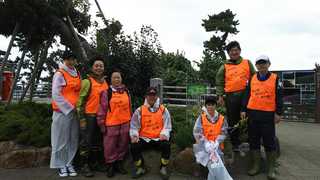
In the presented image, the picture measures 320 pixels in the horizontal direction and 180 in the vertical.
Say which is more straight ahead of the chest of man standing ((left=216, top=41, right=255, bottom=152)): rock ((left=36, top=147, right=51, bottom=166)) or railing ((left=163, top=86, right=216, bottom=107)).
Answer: the rock

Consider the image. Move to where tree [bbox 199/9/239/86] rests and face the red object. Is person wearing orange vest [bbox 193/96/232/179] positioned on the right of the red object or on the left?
left

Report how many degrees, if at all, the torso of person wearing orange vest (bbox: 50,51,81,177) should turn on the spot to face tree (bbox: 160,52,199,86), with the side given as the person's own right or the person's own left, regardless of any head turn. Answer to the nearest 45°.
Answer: approximately 90° to the person's own left

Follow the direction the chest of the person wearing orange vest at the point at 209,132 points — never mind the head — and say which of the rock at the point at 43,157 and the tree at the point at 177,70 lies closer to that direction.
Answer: the rock

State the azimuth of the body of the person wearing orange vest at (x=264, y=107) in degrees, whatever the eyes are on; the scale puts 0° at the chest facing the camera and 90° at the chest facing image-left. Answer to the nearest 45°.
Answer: approximately 0°

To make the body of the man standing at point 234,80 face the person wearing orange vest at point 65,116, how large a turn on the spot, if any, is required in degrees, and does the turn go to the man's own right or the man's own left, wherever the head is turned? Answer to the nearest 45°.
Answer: approximately 90° to the man's own right

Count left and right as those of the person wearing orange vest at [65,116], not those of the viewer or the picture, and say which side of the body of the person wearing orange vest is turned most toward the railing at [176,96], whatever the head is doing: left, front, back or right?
left

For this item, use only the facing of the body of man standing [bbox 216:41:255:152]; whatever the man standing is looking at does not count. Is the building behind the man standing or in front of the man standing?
behind

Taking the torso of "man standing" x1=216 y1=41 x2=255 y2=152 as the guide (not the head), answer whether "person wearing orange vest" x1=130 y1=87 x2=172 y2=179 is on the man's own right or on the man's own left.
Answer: on the man's own right

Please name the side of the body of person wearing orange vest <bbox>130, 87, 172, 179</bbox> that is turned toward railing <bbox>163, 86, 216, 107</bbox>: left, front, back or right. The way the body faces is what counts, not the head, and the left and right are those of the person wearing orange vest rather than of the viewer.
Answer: back
